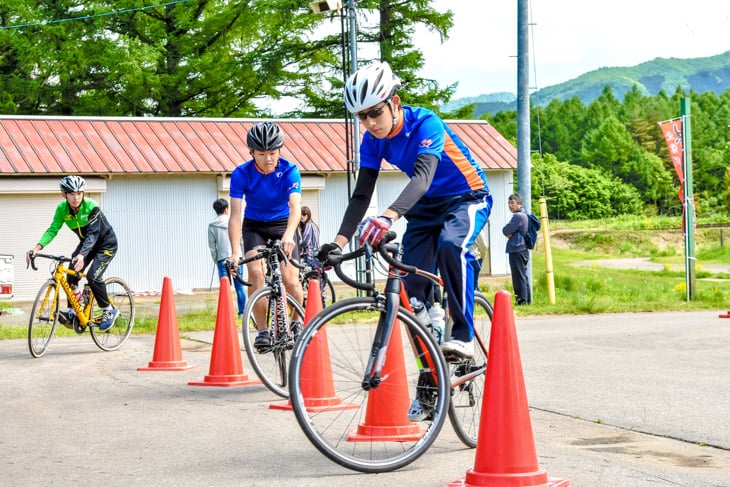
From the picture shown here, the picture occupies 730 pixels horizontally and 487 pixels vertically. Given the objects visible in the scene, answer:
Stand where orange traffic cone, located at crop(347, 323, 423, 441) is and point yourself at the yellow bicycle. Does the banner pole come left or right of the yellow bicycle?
right

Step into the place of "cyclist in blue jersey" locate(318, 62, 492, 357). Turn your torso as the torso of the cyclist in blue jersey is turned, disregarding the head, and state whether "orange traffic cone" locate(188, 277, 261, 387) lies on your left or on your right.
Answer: on your right

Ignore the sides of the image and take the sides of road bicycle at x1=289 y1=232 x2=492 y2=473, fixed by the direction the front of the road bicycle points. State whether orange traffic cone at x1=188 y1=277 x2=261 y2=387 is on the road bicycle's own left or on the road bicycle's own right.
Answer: on the road bicycle's own right

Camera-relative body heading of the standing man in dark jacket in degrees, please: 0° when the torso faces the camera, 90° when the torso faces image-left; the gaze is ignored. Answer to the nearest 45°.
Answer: approximately 90°

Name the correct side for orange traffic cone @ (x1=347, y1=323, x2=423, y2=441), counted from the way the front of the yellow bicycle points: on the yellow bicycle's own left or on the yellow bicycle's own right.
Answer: on the yellow bicycle's own left

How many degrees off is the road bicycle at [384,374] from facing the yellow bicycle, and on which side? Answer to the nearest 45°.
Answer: approximately 90° to its right

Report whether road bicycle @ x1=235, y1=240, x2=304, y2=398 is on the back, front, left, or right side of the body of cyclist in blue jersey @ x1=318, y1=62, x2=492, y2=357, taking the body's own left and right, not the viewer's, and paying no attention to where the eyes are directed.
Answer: right

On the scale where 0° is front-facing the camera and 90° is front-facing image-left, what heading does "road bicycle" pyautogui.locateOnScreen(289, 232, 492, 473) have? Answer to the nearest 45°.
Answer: approximately 45°

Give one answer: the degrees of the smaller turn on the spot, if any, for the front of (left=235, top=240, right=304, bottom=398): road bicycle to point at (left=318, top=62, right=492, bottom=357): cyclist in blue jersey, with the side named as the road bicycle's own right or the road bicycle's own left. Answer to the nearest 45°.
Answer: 0° — it already faces them

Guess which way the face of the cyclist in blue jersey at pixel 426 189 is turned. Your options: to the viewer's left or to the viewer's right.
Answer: to the viewer's left
